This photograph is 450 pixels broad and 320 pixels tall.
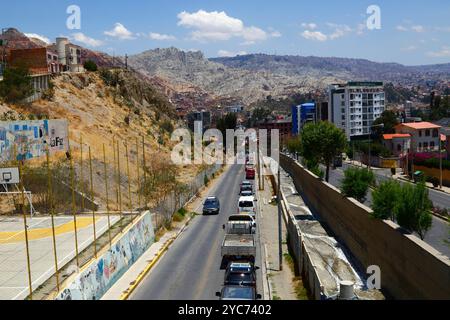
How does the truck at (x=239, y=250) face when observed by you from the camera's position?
facing away from the viewer

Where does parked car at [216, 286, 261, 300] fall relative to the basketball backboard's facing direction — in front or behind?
in front

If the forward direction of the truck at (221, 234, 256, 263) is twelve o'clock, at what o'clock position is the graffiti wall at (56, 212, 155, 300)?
The graffiti wall is roughly at 8 o'clock from the truck.

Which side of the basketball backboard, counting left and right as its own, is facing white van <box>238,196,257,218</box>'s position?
left

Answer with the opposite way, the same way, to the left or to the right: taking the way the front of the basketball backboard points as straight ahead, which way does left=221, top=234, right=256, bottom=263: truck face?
the opposite way

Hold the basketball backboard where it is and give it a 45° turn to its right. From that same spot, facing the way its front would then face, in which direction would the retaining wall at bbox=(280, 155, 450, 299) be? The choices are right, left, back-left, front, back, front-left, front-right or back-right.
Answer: left

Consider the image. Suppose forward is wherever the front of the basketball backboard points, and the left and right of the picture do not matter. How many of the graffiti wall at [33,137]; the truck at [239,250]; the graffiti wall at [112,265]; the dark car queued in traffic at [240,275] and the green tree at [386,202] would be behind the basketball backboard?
1

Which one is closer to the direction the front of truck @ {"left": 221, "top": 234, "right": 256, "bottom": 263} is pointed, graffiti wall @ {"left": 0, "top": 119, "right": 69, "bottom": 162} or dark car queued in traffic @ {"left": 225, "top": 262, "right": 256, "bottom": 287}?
the graffiti wall

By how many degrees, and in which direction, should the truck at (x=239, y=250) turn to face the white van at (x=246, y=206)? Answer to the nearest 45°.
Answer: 0° — it already faces it

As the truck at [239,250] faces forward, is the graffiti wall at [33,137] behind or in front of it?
in front

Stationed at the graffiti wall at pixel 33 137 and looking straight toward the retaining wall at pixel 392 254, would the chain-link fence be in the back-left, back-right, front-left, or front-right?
front-right

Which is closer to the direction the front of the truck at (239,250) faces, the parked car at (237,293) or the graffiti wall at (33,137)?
the graffiti wall

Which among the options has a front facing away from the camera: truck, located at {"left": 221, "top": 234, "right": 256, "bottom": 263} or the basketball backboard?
the truck

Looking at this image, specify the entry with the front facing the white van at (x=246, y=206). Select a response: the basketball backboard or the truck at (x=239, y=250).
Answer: the truck

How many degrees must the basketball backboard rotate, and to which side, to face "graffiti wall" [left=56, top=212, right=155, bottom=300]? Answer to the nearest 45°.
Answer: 0° — it already faces it

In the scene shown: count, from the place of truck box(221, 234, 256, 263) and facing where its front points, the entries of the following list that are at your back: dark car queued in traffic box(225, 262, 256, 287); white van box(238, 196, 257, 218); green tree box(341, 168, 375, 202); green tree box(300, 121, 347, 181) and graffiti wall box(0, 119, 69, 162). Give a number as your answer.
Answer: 1

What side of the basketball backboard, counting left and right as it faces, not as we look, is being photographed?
front

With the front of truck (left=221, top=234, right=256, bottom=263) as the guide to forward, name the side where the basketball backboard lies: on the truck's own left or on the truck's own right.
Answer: on the truck's own left

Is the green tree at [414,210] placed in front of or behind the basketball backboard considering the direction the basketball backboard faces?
in front
